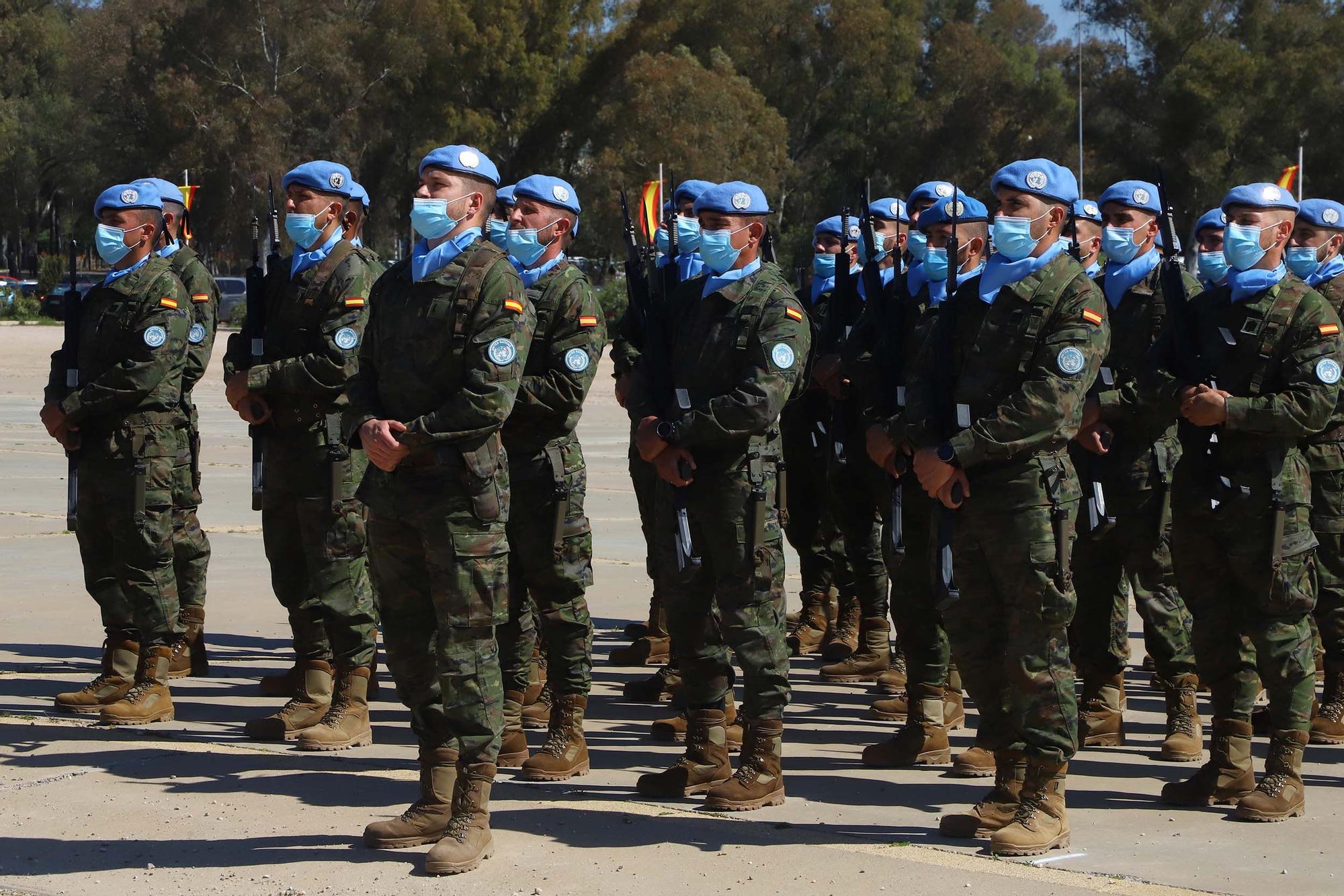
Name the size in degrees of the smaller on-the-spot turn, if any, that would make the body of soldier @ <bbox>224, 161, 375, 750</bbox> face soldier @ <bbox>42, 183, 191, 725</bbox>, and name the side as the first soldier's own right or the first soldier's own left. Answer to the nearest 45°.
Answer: approximately 90° to the first soldier's own right

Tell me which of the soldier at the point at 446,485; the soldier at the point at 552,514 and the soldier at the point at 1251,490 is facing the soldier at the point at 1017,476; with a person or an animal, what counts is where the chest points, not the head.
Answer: the soldier at the point at 1251,490

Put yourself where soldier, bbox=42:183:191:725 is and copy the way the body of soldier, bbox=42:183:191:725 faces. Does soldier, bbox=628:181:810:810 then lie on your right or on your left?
on your left

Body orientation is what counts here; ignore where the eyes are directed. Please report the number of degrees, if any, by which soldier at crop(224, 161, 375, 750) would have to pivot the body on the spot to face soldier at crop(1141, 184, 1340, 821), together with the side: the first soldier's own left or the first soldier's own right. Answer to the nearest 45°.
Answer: approximately 90° to the first soldier's own left

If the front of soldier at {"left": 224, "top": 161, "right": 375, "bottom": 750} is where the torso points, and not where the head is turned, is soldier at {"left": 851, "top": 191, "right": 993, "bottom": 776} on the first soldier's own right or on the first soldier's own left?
on the first soldier's own left

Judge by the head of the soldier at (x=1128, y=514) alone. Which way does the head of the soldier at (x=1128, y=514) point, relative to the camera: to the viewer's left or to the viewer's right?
to the viewer's left
